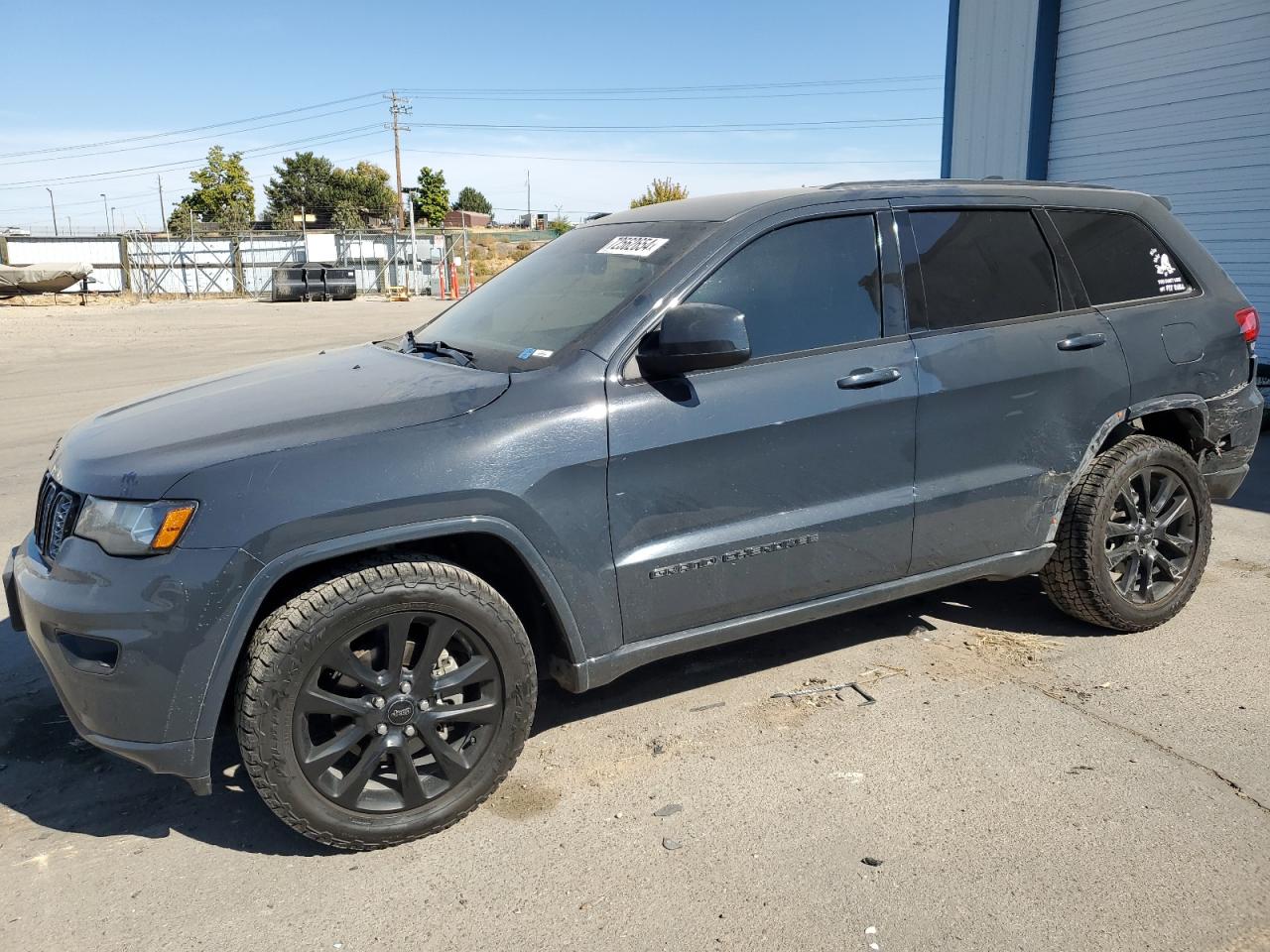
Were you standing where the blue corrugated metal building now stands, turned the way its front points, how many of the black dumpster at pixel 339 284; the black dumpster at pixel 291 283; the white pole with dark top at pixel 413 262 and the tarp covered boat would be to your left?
0

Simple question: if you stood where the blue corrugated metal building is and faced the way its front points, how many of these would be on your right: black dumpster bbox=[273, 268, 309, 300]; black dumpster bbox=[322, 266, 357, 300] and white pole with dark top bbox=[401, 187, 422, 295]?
3

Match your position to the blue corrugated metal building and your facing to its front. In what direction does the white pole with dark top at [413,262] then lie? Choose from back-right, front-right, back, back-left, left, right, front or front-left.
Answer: right

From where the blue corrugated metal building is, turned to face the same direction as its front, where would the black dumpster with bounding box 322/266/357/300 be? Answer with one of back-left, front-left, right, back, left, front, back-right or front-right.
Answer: right

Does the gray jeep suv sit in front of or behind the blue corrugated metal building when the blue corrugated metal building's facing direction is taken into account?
in front

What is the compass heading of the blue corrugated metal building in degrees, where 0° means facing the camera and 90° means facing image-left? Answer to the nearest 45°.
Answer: approximately 45°

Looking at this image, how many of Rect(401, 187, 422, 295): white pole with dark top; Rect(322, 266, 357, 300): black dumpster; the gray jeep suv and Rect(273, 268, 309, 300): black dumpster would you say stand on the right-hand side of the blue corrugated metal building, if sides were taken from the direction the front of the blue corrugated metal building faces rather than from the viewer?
3

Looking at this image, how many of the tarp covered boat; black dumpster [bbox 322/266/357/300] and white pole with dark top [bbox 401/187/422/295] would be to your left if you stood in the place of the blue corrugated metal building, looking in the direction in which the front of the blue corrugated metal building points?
0

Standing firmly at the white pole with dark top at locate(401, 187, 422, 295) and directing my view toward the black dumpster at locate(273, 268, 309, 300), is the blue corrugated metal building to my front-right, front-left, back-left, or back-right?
front-left

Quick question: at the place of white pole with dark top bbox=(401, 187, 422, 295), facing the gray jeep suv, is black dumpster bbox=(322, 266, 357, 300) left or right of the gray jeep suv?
right

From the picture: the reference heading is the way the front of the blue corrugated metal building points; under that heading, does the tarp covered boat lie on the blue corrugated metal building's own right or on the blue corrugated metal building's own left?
on the blue corrugated metal building's own right
